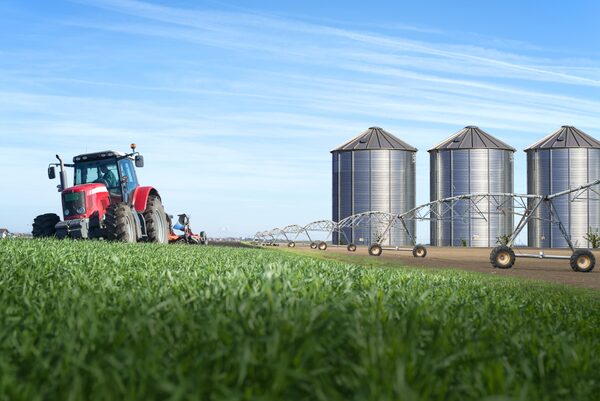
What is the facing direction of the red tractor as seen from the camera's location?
facing the viewer and to the left of the viewer
